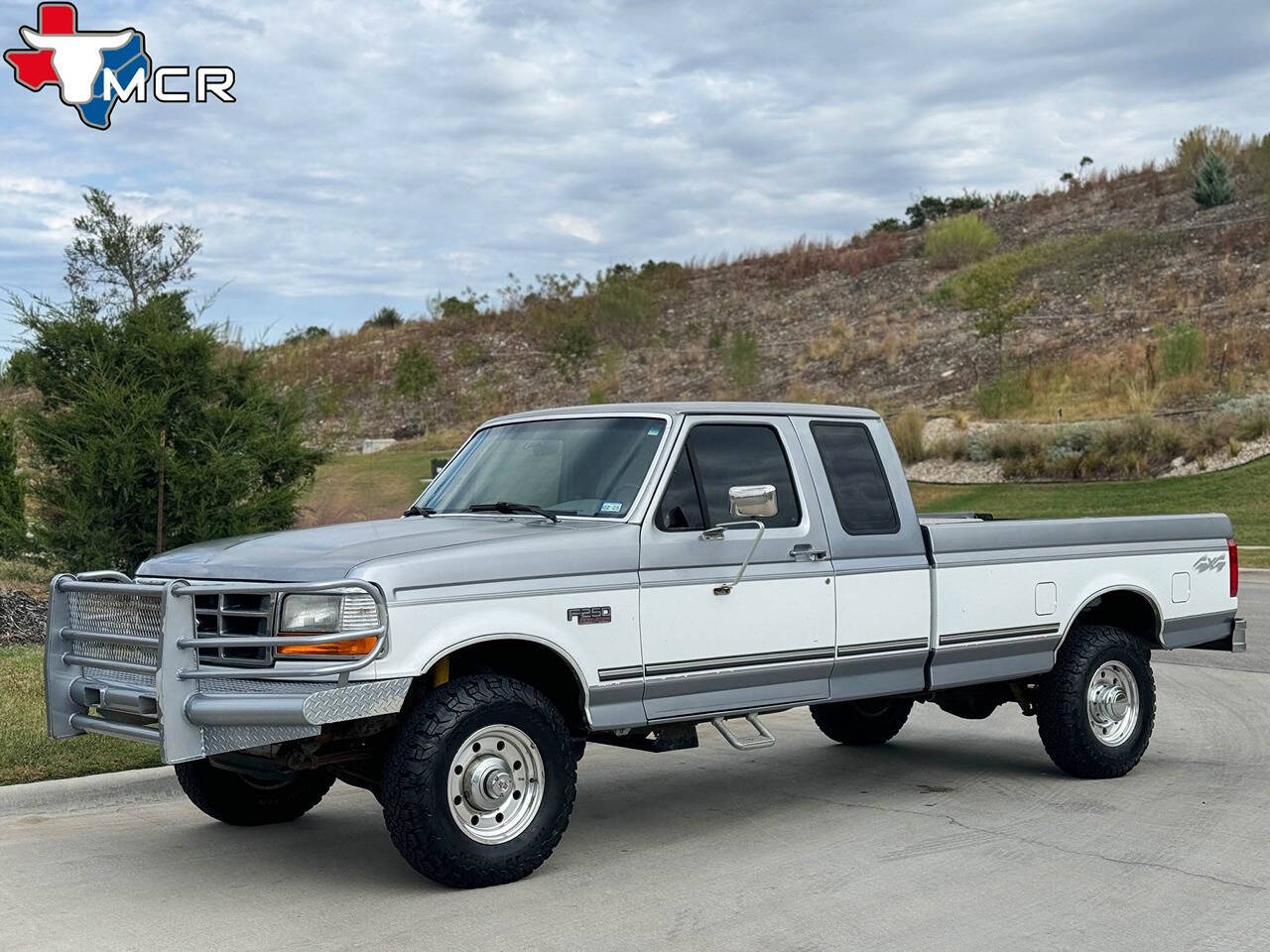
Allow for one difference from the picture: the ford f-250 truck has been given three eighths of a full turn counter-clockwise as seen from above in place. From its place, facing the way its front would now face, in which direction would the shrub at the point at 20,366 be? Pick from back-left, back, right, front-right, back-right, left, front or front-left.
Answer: back-left

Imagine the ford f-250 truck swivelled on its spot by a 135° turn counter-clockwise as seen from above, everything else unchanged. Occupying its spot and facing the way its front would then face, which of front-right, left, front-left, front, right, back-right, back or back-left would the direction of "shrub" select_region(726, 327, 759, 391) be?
left

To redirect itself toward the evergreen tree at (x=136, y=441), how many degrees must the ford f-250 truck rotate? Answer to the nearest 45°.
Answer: approximately 90° to its right

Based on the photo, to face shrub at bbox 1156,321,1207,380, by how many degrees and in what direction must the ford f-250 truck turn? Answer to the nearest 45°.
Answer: approximately 180°

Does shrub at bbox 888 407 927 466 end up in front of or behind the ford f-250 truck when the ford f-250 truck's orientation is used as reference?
behind

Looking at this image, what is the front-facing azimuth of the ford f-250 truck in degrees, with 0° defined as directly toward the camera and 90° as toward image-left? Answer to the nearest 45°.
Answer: approximately 45°

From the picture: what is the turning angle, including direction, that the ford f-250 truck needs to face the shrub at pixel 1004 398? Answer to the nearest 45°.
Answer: approximately 135° to its right
